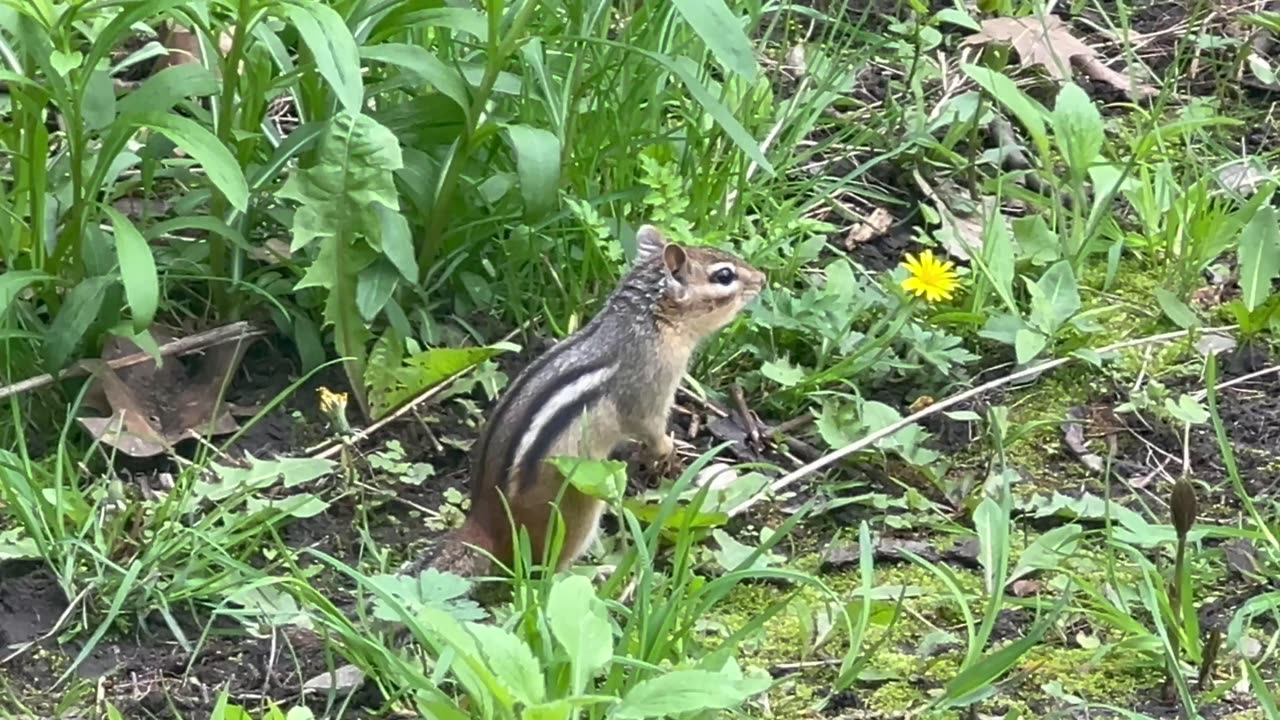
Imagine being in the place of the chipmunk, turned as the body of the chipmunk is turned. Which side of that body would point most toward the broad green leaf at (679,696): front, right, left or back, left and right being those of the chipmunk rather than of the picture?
right

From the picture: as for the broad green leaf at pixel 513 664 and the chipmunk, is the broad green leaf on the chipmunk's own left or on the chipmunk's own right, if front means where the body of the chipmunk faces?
on the chipmunk's own right

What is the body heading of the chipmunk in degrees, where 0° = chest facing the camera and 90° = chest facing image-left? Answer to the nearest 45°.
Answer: approximately 270°

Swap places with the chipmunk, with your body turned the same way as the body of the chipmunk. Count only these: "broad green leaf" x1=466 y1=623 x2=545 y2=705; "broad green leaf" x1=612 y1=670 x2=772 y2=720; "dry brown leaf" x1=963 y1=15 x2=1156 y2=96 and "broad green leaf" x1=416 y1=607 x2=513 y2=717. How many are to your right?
3

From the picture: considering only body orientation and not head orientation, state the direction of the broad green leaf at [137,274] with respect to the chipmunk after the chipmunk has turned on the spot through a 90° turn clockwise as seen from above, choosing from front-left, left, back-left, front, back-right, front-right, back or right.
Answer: right

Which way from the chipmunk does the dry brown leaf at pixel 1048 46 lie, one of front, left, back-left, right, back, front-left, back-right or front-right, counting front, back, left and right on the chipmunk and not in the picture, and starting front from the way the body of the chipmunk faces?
front-left

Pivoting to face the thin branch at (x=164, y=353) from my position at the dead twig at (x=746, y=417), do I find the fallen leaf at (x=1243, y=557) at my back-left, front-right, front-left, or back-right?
back-left

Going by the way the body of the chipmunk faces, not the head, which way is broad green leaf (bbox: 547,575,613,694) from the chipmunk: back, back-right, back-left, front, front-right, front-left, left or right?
right

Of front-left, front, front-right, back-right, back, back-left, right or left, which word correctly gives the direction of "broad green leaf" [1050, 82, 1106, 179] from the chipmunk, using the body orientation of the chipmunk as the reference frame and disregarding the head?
front-left

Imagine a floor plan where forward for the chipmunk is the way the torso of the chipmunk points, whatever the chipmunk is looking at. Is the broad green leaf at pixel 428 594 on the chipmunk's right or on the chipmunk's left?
on the chipmunk's right

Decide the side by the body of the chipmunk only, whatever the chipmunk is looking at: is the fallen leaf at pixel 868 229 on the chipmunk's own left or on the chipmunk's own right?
on the chipmunk's own left
